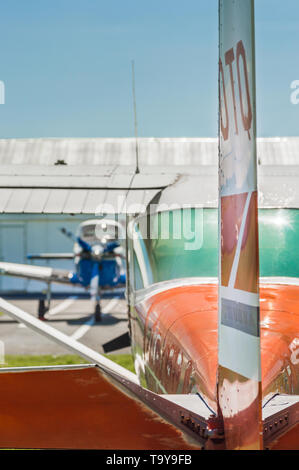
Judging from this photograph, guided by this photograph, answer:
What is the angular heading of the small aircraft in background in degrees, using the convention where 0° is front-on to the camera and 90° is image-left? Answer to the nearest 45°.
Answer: approximately 0°
